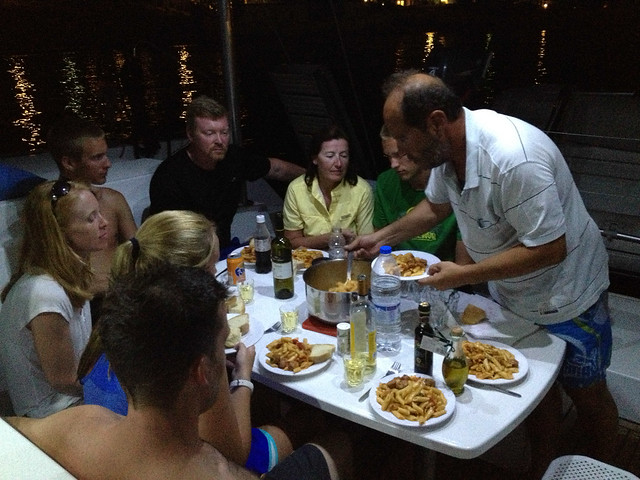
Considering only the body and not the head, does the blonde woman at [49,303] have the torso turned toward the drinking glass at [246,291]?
yes

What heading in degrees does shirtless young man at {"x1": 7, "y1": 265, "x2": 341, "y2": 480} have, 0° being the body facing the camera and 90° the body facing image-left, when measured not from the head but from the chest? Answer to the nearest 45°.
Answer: approximately 225°

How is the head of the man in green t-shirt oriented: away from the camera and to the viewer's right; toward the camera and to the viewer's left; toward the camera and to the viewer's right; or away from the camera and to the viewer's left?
toward the camera and to the viewer's left

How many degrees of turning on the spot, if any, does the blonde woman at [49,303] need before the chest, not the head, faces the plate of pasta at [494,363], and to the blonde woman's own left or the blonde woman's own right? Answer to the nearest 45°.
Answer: approximately 45° to the blonde woman's own right

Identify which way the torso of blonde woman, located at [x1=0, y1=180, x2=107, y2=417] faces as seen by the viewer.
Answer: to the viewer's right

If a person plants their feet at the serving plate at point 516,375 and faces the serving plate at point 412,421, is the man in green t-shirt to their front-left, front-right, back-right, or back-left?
back-right

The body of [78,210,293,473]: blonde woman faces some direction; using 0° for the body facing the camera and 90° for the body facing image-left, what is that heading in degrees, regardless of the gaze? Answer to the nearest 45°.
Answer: approximately 225°

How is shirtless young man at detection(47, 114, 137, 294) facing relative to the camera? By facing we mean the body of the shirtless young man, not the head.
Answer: to the viewer's right

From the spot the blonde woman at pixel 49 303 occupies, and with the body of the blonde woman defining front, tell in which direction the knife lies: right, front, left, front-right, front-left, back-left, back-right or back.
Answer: front-right

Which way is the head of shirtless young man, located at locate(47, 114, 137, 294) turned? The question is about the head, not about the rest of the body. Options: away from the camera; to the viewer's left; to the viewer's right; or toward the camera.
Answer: to the viewer's right
